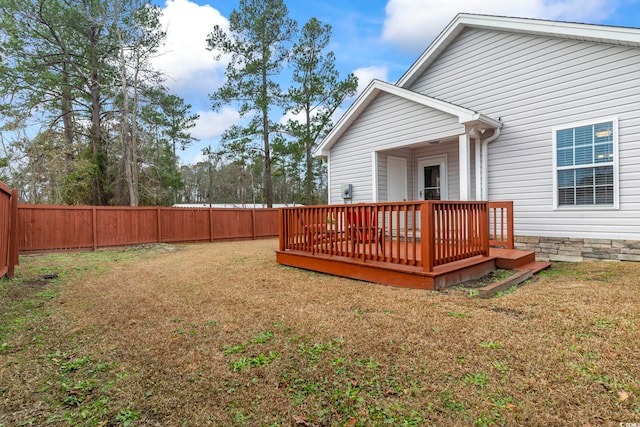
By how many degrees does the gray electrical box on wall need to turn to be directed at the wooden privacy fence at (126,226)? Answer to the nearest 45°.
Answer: approximately 90° to its right

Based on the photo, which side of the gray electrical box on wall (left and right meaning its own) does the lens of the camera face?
front

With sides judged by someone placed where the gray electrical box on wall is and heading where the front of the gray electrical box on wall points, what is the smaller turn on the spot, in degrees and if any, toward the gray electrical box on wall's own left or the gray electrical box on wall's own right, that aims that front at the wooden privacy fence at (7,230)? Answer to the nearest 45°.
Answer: approximately 45° to the gray electrical box on wall's own right

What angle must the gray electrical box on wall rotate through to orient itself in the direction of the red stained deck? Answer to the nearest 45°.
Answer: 0° — it already faces it

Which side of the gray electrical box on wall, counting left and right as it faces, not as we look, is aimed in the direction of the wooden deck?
front

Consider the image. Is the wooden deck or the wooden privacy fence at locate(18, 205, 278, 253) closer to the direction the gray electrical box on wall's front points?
the wooden deck
